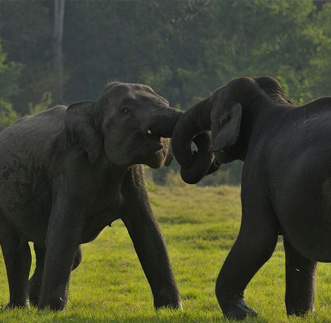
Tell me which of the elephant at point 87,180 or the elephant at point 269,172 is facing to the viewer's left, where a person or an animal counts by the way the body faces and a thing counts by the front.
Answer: the elephant at point 269,172

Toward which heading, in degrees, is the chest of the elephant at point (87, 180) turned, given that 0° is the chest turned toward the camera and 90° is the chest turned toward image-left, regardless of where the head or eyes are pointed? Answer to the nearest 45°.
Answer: approximately 315°

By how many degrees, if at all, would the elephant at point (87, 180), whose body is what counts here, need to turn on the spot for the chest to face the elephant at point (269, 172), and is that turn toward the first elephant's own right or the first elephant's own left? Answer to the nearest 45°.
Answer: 0° — it already faces it

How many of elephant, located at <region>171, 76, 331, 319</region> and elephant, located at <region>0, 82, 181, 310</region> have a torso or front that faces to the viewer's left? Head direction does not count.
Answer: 1

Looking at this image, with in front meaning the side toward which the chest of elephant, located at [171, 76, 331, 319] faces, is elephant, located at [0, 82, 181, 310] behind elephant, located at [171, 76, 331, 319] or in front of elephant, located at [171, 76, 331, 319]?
in front

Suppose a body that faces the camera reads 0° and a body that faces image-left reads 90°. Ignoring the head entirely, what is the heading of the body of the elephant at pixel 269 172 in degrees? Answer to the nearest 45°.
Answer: approximately 90°
